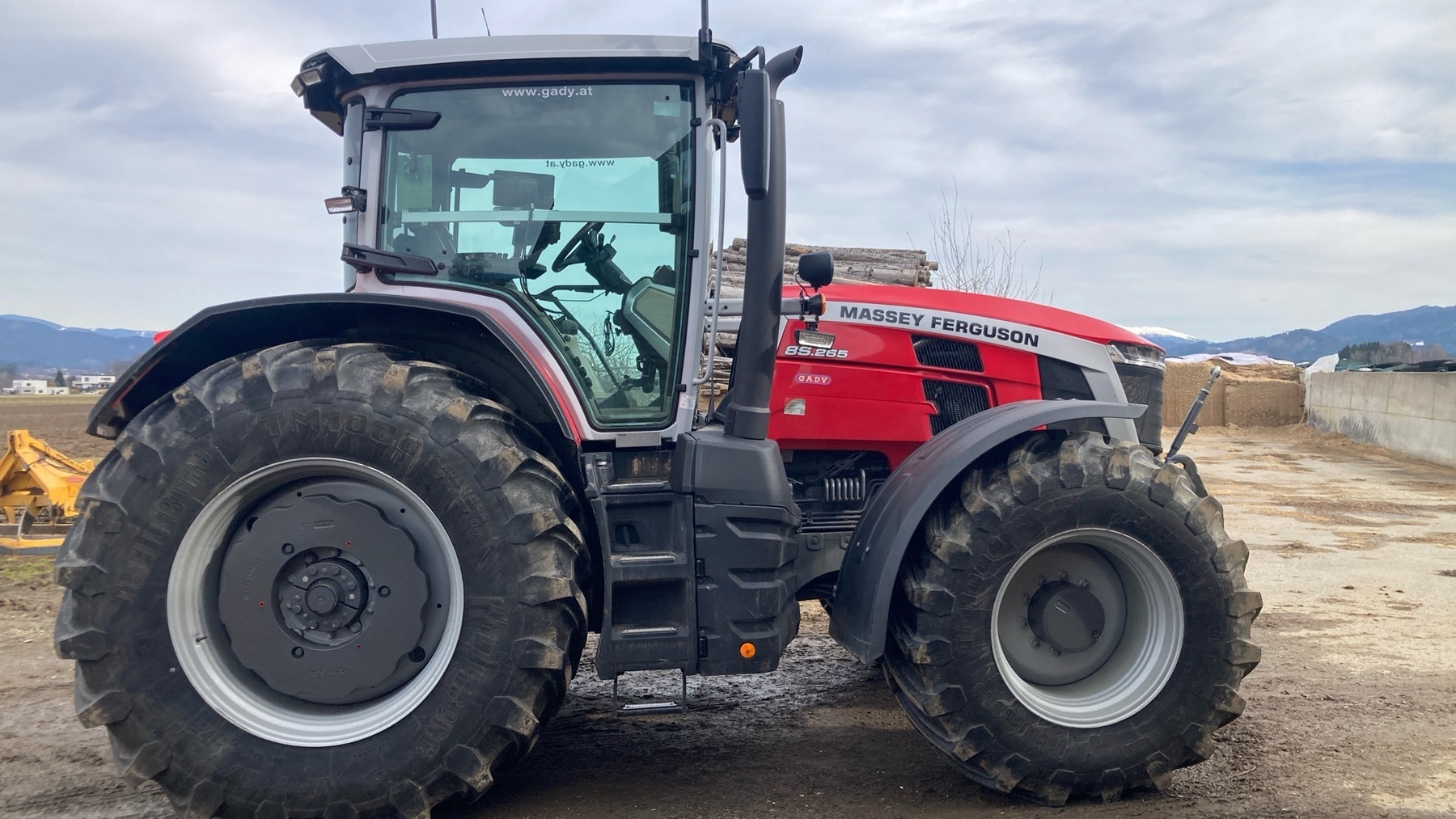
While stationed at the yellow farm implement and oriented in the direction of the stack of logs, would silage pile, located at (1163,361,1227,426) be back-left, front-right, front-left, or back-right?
front-left

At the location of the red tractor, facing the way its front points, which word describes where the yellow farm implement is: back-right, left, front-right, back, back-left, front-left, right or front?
back-left

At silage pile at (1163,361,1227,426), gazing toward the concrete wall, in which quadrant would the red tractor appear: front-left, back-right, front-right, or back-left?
front-right

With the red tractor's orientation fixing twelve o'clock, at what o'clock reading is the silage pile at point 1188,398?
The silage pile is roughly at 10 o'clock from the red tractor.

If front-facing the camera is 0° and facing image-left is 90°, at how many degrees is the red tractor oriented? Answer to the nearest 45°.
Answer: approximately 270°

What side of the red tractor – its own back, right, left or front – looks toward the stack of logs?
left

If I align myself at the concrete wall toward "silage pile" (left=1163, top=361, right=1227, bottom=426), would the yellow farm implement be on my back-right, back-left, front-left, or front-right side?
back-left

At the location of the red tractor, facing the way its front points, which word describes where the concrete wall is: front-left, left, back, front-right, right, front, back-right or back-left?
front-left

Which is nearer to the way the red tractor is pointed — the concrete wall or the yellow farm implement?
the concrete wall
